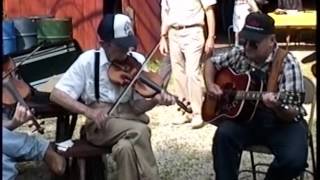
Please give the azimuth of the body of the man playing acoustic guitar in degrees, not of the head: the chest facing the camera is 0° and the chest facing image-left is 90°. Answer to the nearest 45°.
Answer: approximately 0°

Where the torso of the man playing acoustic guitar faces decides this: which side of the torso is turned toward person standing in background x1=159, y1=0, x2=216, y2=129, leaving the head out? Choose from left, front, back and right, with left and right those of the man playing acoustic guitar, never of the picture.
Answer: back
